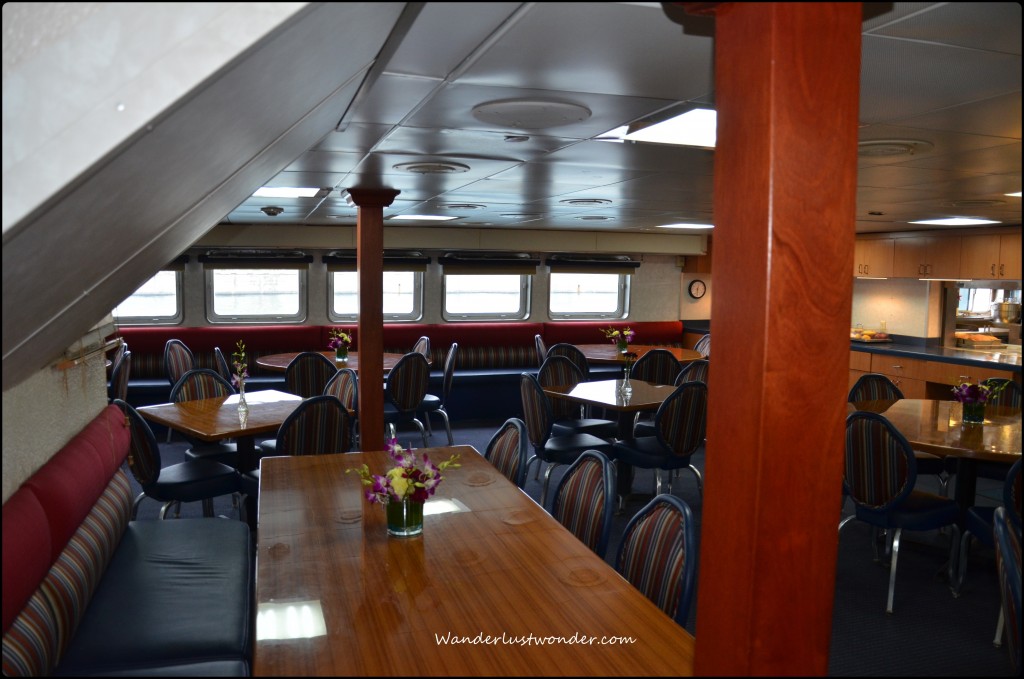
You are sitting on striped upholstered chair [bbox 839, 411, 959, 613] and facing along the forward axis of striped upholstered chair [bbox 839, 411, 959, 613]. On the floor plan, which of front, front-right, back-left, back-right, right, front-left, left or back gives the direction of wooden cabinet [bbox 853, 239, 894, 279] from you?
front-left

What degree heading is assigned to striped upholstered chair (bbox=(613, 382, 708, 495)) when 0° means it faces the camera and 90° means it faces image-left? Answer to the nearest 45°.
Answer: approximately 135°

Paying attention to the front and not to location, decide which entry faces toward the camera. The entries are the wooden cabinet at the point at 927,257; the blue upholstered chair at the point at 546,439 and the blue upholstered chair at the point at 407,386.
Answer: the wooden cabinet

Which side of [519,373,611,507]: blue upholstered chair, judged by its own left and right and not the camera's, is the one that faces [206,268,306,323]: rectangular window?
left

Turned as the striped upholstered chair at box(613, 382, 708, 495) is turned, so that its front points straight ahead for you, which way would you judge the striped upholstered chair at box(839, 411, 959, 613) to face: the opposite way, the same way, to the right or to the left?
to the right

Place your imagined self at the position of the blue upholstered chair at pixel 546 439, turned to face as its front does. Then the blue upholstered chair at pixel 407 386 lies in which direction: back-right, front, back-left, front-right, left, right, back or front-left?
left

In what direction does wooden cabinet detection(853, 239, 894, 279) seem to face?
toward the camera

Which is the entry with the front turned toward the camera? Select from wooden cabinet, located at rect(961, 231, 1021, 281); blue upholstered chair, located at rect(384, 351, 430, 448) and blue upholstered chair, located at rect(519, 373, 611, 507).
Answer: the wooden cabinet

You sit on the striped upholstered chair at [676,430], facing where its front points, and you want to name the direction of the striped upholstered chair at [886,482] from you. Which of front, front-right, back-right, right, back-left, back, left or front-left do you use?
back

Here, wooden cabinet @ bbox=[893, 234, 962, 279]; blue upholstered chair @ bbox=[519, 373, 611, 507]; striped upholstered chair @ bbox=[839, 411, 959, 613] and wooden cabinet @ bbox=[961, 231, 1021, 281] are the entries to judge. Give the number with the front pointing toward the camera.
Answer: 2

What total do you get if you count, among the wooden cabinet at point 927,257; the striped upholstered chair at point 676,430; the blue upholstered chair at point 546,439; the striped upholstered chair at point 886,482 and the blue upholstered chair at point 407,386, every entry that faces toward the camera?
1

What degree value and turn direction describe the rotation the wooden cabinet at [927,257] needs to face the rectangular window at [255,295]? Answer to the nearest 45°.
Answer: approximately 45° to its right

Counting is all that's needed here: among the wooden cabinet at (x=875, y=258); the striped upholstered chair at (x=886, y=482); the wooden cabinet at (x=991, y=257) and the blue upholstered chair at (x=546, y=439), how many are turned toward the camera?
2

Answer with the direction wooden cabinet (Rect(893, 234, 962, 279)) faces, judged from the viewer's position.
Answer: facing the viewer

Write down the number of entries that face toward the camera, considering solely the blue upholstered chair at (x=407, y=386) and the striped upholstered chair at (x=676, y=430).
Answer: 0

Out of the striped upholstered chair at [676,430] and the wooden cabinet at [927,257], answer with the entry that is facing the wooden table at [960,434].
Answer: the wooden cabinet

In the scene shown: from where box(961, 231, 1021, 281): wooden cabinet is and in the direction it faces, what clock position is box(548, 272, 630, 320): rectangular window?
The rectangular window is roughly at 3 o'clock from the wooden cabinet.

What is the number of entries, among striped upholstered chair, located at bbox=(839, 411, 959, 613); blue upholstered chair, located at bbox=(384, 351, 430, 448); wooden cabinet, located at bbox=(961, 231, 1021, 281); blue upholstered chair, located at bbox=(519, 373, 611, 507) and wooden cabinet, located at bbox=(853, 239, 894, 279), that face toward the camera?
2
